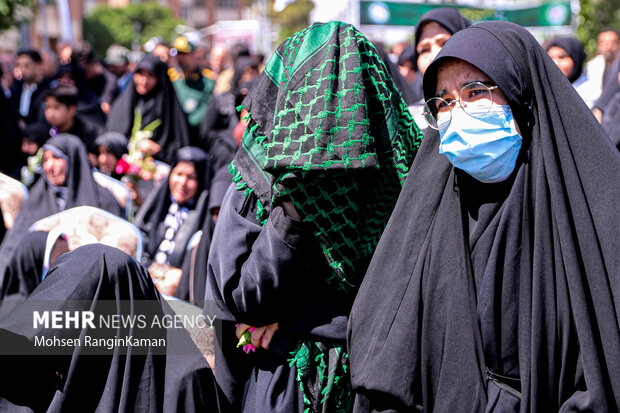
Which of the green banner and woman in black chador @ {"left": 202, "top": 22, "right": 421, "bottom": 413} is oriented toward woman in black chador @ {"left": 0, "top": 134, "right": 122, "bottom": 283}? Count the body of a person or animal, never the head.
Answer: the green banner

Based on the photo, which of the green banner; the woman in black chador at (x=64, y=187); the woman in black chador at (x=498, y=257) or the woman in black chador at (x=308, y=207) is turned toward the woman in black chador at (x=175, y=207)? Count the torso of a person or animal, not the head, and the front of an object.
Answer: the green banner

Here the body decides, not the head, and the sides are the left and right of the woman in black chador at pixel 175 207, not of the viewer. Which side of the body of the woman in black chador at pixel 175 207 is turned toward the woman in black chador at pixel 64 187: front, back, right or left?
right

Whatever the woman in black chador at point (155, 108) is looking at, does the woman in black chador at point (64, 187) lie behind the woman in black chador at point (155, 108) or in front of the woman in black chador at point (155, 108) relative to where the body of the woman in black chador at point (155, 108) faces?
in front

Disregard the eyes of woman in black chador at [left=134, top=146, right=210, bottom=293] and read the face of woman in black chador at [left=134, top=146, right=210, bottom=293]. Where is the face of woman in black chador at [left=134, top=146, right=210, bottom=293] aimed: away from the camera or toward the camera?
toward the camera

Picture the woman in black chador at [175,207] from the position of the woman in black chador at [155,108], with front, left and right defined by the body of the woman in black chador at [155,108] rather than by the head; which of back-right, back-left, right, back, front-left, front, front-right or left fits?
front-left

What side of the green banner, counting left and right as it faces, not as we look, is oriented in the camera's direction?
front

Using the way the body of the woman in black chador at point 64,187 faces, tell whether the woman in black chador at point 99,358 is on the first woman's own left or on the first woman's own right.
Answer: on the first woman's own left

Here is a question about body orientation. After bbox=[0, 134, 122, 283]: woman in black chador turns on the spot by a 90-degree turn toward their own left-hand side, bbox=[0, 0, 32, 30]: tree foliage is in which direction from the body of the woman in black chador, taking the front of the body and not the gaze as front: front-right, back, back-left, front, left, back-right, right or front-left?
back-left

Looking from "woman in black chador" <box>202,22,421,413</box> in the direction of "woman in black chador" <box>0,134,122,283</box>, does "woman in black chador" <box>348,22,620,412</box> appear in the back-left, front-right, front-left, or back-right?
back-right

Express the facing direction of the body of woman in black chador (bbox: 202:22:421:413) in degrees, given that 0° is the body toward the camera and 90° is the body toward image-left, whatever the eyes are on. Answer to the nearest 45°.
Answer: approximately 45°

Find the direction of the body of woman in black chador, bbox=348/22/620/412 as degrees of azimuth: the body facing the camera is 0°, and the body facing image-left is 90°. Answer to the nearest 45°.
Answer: approximately 45°

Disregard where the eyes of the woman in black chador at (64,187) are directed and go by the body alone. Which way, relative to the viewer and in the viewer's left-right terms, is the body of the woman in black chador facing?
facing the viewer and to the left of the viewer
